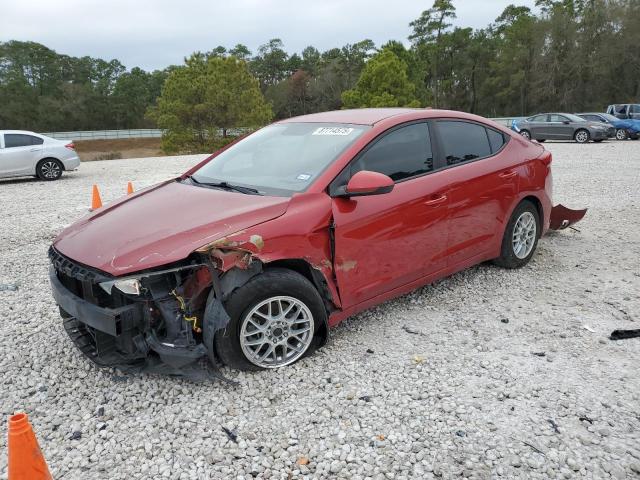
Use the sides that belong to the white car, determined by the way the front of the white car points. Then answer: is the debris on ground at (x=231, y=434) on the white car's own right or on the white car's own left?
on the white car's own left

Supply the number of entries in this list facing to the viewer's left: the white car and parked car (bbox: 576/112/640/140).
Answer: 1

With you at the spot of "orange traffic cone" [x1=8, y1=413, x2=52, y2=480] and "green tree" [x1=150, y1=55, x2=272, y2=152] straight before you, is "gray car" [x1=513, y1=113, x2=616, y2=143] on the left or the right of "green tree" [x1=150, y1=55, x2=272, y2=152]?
right

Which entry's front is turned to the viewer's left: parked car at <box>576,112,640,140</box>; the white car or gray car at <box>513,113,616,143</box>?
the white car

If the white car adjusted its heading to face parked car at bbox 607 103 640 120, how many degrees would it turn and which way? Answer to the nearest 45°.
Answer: approximately 180°

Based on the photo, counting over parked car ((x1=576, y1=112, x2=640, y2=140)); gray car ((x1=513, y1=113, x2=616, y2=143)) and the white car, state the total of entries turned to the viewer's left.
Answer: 1

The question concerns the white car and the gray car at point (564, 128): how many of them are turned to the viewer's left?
1

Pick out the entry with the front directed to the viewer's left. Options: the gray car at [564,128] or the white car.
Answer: the white car

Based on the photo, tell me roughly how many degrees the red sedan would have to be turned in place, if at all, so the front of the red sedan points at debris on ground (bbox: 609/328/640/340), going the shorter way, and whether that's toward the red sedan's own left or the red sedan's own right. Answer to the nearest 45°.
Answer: approximately 135° to the red sedan's own left

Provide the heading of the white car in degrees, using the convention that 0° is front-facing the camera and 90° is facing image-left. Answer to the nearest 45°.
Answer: approximately 90°

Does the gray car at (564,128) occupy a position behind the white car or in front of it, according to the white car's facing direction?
behind
